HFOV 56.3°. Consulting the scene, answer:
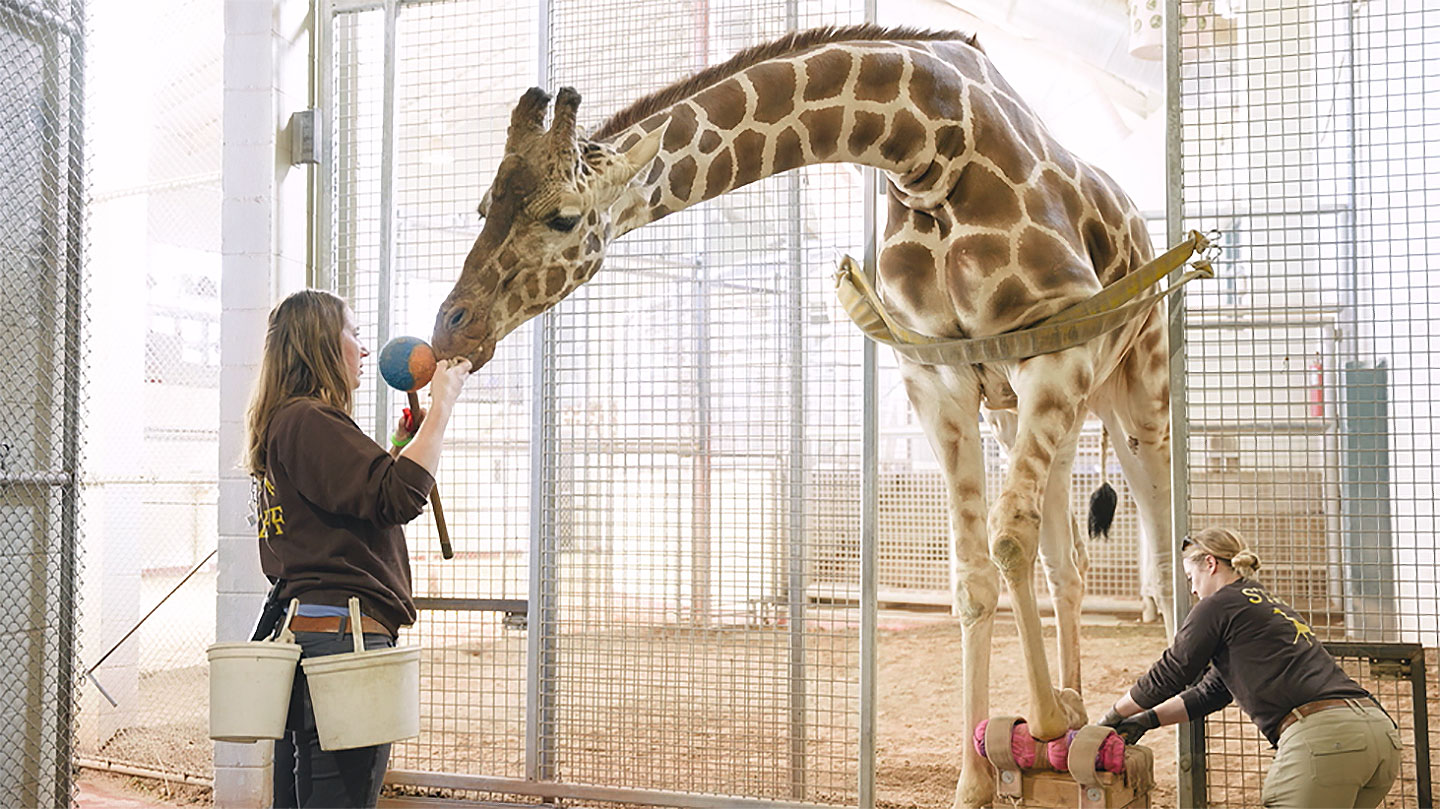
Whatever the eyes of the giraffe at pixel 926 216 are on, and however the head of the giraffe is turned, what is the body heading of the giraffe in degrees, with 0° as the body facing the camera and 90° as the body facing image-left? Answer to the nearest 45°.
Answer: approximately 45°

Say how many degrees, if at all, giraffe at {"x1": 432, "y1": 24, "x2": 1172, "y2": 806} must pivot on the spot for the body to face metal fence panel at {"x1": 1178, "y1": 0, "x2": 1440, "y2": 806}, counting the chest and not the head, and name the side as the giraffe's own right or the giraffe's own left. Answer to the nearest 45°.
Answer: approximately 180°

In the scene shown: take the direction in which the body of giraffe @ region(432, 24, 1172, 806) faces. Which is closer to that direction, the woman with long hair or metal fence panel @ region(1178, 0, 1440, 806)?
the woman with long hair

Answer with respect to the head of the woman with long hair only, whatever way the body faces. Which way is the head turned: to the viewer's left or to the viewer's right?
to the viewer's right

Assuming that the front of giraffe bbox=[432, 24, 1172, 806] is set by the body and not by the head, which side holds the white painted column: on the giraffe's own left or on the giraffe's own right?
on the giraffe's own right
